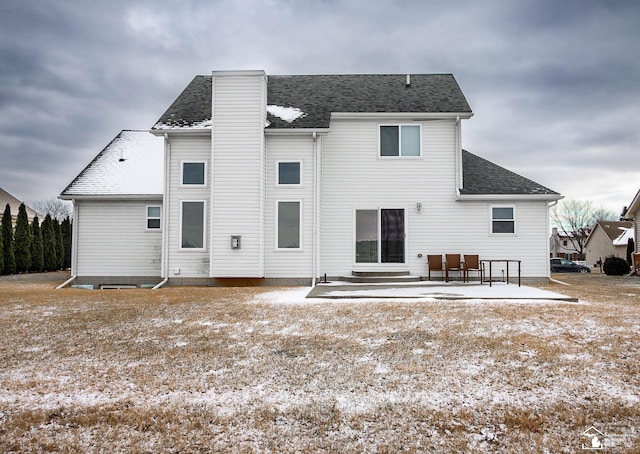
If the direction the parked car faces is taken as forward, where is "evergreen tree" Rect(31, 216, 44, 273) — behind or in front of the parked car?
behind

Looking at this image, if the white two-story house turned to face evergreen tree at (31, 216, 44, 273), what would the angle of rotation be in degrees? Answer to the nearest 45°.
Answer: approximately 45° to its left

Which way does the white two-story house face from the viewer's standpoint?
away from the camera

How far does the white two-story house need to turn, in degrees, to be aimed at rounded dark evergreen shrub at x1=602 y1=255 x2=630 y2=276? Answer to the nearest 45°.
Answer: approximately 45° to its right

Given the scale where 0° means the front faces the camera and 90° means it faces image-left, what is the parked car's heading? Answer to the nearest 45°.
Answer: approximately 270°

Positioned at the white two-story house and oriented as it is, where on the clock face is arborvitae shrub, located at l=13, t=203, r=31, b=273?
The arborvitae shrub is roughly at 10 o'clock from the white two-story house.

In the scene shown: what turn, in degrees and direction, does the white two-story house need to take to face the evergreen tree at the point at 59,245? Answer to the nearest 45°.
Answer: approximately 45° to its left

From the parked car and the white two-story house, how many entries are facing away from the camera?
1

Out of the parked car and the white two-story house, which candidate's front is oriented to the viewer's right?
the parked car

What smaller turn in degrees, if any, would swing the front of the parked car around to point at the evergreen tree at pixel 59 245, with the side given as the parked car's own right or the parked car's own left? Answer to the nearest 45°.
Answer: approximately 135° to the parked car's own right
